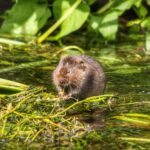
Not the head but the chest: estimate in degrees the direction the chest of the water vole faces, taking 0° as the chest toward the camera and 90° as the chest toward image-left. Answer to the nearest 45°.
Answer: approximately 45°

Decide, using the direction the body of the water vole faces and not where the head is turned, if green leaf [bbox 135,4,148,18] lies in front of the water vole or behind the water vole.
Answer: behind

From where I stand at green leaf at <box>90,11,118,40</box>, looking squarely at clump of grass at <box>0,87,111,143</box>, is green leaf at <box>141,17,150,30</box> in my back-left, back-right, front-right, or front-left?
back-left

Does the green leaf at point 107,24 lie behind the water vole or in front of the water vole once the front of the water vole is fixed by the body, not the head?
behind
